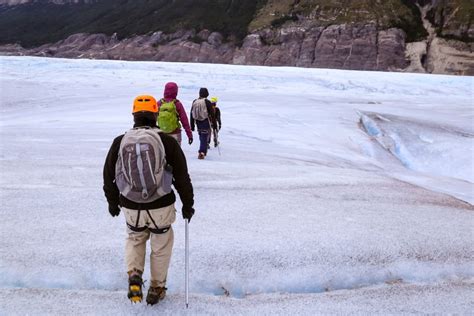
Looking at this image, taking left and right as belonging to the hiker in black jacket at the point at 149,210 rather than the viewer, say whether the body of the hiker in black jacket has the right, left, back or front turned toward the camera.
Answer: back

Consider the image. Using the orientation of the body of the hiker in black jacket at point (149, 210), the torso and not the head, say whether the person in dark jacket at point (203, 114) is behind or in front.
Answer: in front
